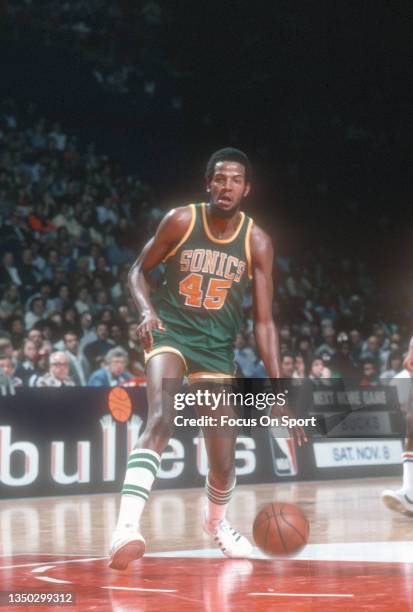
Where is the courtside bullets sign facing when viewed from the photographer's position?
facing the viewer

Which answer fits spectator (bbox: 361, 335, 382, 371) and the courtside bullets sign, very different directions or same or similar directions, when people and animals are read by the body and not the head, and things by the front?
same or similar directions

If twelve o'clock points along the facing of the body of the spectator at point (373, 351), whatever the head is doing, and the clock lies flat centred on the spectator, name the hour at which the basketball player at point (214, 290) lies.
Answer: The basketball player is roughly at 12 o'clock from the spectator.

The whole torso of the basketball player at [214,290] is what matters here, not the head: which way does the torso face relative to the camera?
toward the camera

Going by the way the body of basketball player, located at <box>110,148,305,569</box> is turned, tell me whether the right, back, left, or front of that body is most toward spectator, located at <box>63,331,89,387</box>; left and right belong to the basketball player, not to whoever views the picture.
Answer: back

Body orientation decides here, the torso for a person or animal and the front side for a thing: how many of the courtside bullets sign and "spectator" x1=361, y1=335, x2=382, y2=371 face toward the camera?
2

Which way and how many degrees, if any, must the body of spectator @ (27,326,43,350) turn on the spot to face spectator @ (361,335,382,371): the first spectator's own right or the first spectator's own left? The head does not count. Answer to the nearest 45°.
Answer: approximately 135° to the first spectator's own left

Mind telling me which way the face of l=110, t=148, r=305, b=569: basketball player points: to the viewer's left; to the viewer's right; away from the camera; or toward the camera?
toward the camera

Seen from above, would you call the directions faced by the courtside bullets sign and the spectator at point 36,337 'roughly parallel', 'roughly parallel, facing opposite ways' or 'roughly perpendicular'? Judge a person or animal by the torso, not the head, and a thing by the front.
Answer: roughly parallel

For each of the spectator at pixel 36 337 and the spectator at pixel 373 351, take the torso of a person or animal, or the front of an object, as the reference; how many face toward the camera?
2

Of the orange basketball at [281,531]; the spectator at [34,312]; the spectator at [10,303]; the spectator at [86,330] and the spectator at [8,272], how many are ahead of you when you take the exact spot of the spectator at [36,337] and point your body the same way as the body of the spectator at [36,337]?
1

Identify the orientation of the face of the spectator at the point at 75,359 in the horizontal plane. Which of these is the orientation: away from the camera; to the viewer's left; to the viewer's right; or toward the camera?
toward the camera

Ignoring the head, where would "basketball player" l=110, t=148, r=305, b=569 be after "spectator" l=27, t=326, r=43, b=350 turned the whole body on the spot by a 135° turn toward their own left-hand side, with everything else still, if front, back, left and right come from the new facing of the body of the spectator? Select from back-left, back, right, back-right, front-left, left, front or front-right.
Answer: back-right

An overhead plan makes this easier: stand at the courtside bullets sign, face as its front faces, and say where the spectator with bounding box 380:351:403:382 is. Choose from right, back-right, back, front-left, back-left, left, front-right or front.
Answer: back-left

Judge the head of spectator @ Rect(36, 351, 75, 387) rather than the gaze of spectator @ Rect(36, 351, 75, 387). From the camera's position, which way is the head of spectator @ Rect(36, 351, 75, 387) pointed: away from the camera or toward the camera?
toward the camera
